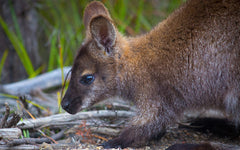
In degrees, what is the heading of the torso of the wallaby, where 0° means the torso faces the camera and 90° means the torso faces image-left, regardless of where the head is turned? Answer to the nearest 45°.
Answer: approximately 90°

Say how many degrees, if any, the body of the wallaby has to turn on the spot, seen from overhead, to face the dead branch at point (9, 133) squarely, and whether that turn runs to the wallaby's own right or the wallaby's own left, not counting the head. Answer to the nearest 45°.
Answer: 0° — it already faces it

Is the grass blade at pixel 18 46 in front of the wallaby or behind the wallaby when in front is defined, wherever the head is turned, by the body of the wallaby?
in front

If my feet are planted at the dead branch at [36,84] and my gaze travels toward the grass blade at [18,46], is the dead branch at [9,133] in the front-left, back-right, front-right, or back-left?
back-left

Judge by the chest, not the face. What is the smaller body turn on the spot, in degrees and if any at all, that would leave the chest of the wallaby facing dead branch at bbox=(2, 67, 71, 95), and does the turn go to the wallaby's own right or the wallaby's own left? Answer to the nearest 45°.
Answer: approximately 45° to the wallaby's own right

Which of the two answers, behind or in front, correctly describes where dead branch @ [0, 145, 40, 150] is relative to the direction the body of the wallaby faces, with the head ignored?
in front

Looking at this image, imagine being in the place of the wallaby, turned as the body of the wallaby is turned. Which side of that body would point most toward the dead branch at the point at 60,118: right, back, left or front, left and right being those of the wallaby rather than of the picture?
front
